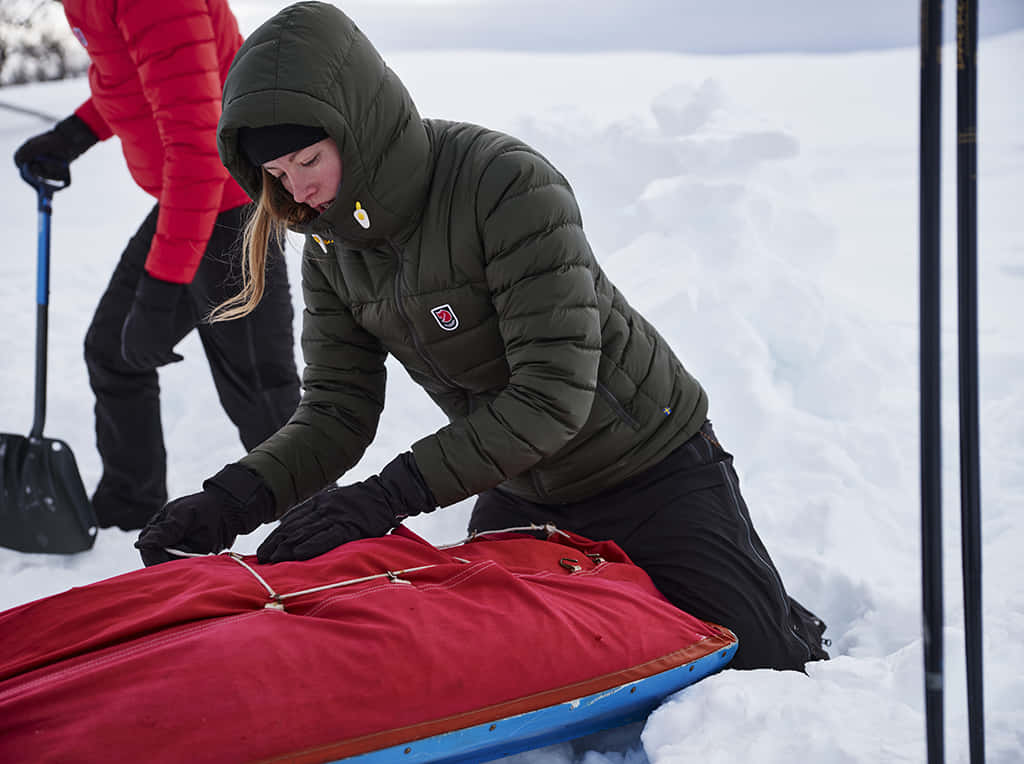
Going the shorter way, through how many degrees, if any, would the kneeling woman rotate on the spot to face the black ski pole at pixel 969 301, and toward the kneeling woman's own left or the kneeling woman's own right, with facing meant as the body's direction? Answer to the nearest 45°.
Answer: approximately 90° to the kneeling woman's own left

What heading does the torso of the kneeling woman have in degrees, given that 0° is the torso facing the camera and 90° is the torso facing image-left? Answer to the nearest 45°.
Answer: approximately 45°

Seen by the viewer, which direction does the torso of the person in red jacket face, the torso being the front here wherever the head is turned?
to the viewer's left

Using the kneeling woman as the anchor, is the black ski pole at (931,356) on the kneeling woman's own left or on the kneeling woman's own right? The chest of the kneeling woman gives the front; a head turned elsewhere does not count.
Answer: on the kneeling woman's own left

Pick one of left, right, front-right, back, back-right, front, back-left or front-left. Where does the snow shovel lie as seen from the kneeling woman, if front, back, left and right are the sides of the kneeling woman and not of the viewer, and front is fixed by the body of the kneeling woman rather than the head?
right

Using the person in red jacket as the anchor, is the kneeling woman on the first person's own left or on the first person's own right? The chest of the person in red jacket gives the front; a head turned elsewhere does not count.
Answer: on the first person's own left

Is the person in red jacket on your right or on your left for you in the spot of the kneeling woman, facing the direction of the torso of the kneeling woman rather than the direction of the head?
on your right

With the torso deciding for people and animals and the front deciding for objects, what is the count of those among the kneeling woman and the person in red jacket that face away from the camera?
0
